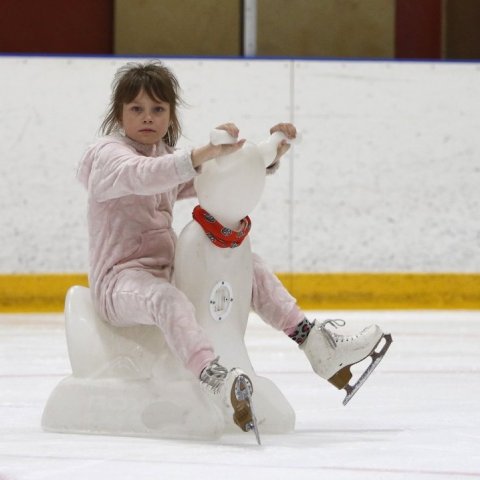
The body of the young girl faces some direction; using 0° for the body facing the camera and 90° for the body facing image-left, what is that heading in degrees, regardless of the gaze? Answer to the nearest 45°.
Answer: approximately 315°
